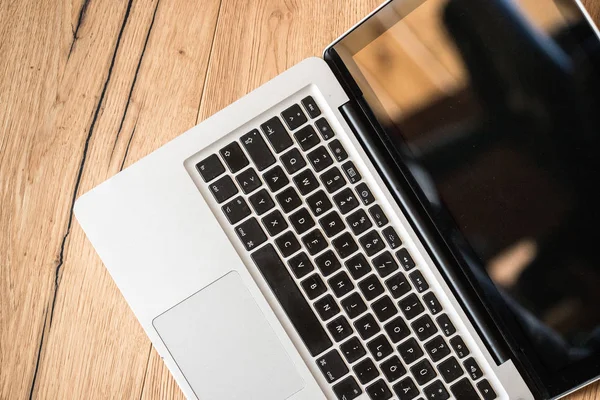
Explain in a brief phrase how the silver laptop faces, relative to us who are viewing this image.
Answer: facing the viewer and to the left of the viewer
